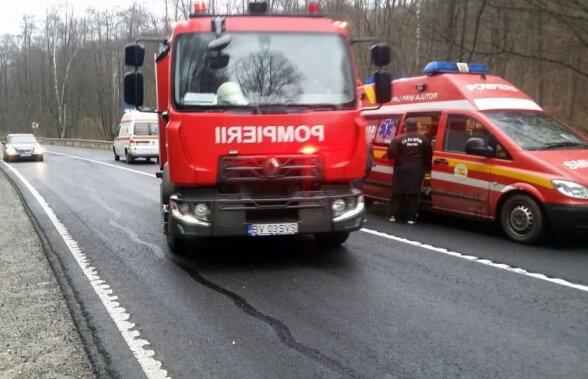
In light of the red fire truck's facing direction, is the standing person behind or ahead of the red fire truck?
behind

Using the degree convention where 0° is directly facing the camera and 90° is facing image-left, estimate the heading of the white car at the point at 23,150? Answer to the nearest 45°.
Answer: approximately 0°

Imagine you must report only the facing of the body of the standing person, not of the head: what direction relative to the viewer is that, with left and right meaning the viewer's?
facing away from the viewer

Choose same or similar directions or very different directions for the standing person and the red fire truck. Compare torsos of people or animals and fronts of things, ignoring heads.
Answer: very different directions

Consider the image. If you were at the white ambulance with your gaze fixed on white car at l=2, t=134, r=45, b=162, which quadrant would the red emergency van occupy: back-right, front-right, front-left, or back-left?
back-left

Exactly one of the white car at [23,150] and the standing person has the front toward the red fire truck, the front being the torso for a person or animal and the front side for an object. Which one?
the white car

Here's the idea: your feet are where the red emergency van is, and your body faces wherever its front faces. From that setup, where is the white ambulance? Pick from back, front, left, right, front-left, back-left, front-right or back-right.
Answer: back
